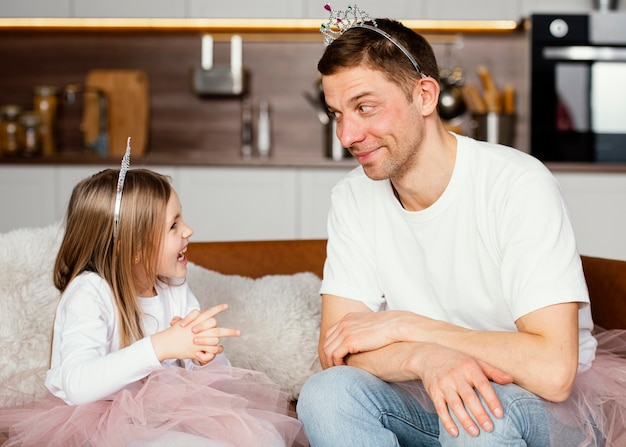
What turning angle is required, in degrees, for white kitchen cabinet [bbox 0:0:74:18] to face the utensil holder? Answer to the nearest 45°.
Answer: approximately 90° to its left

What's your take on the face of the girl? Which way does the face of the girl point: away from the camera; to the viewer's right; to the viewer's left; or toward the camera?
to the viewer's right

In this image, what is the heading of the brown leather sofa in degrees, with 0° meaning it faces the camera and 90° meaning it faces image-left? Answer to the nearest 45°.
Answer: approximately 0°

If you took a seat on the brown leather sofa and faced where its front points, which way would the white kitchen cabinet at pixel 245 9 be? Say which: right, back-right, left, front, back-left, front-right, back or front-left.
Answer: back

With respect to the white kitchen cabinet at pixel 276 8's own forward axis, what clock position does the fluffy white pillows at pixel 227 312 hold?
The fluffy white pillows is roughly at 12 o'clock from the white kitchen cabinet.

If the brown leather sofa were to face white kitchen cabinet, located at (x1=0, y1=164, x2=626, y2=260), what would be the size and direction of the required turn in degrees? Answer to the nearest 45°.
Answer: approximately 180°
